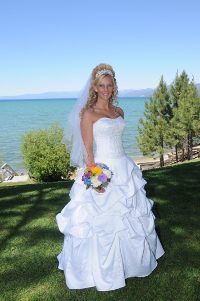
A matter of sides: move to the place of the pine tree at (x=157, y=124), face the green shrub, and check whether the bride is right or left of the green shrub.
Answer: left

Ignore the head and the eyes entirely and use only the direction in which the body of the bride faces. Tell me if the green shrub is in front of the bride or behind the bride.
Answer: behind

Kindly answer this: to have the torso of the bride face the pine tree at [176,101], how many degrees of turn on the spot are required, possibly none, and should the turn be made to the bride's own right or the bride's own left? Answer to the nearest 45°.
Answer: approximately 135° to the bride's own left

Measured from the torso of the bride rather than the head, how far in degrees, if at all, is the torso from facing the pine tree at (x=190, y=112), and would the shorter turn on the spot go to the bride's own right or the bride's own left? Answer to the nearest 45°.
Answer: approximately 135° to the bride's own left

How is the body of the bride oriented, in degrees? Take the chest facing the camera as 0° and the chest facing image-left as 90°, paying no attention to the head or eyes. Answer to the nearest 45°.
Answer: approximately 315°

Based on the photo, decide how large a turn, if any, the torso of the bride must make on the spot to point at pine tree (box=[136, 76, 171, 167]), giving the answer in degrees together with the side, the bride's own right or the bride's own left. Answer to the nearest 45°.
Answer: approximately 135° to the bride's own left
